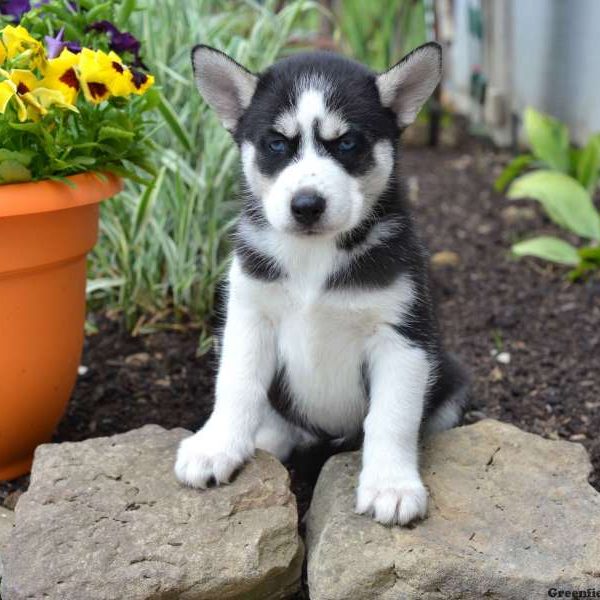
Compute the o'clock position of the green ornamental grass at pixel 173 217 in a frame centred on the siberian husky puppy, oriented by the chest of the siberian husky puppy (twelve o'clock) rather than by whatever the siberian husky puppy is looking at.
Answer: The green ornamental grass is roughly at 5 o'clock from the siberian husky puppy.

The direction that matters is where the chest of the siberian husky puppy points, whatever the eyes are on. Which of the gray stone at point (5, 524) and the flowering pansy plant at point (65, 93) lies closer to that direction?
the gray stone

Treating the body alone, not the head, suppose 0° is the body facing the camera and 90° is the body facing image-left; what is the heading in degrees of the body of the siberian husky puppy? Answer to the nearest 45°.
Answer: approximately 0°

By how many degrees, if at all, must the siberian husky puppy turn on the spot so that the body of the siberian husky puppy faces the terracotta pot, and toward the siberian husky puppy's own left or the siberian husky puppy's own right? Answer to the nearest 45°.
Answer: approximately 90° to the siberian husky puppy's own right

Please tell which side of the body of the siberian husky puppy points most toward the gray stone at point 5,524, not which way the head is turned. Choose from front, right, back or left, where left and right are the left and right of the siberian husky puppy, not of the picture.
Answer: right

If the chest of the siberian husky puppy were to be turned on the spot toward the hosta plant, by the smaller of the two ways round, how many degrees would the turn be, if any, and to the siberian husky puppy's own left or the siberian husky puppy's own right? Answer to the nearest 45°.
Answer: approximately 135° to the siberian husky puppy's own left
